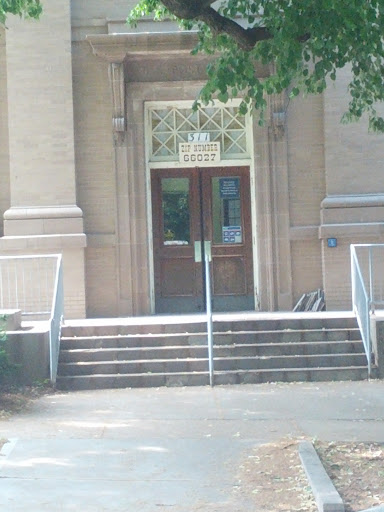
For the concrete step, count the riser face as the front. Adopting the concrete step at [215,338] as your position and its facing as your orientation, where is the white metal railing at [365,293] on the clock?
The white metal railing is roughly at 9 o'clock from the concrete step.

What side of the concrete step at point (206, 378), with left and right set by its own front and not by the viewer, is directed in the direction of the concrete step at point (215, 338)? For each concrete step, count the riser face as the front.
back

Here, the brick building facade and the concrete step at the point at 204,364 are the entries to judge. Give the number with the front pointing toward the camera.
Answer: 2

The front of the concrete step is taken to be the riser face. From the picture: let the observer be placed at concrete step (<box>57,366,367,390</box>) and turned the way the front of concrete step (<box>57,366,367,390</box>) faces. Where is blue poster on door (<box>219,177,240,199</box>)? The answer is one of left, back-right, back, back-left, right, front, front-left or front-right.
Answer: back

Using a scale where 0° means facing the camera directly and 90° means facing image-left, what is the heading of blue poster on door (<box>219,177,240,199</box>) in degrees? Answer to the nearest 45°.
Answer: approximately 0°
